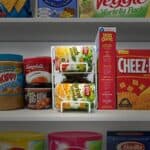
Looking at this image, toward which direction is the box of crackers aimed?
toward the camera
